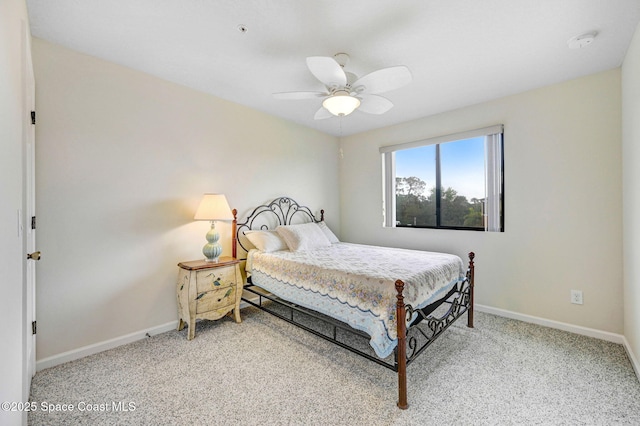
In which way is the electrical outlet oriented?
toward the camera

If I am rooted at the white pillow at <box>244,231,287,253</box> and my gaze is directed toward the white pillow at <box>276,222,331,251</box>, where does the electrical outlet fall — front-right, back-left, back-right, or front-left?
front-right

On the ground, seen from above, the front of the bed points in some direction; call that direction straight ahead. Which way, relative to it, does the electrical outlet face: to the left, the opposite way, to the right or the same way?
to the right

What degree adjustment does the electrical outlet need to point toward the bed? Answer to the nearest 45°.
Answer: approximately 45° to its right

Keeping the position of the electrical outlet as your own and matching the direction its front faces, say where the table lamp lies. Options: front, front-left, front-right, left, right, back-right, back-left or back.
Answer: front-right

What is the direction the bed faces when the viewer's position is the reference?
facing the viewer and to the right of the viewer

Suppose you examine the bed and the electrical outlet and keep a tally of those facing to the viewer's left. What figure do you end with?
0
